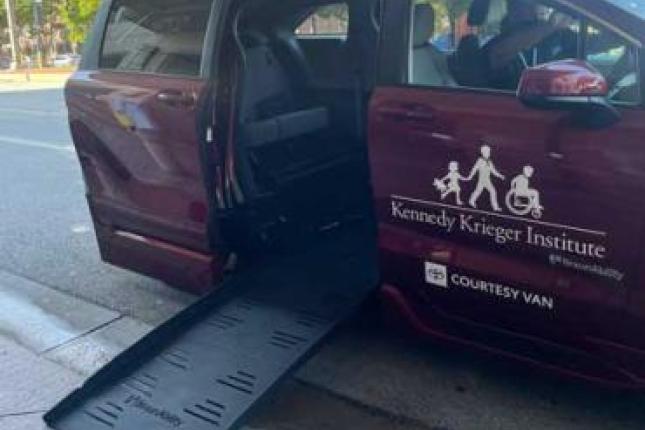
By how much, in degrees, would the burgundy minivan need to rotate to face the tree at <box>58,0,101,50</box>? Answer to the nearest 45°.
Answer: approximately 135° to its left
